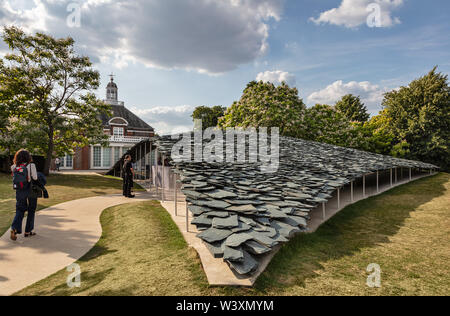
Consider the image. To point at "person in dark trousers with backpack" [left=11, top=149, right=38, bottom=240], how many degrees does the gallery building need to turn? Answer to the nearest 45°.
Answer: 0° — it already faces them

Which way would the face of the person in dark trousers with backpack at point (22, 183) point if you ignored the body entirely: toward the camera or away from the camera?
away from the camera

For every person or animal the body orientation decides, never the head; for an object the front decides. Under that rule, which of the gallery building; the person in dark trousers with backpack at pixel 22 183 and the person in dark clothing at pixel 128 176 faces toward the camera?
the gallery building

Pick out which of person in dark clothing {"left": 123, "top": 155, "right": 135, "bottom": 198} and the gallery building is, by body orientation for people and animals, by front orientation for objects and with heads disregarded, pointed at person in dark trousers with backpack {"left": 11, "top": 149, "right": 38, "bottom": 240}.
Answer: the gallery building

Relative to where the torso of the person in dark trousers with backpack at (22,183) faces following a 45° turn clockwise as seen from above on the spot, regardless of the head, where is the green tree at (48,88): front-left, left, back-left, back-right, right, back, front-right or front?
left

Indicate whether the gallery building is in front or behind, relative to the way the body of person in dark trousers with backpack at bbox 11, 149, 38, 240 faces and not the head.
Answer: in front

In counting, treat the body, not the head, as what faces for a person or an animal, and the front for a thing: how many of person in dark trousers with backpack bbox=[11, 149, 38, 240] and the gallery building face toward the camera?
1

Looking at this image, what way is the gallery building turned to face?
toward the camera

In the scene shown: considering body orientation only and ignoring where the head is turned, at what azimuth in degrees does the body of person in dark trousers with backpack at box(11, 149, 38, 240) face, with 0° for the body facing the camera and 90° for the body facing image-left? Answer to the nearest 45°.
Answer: approximately 225°

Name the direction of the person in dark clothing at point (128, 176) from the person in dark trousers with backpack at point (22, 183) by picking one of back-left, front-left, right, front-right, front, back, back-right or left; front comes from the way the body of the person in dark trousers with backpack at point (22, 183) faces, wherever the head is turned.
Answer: front

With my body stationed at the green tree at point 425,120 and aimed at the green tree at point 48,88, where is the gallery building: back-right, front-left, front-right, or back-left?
front-right
